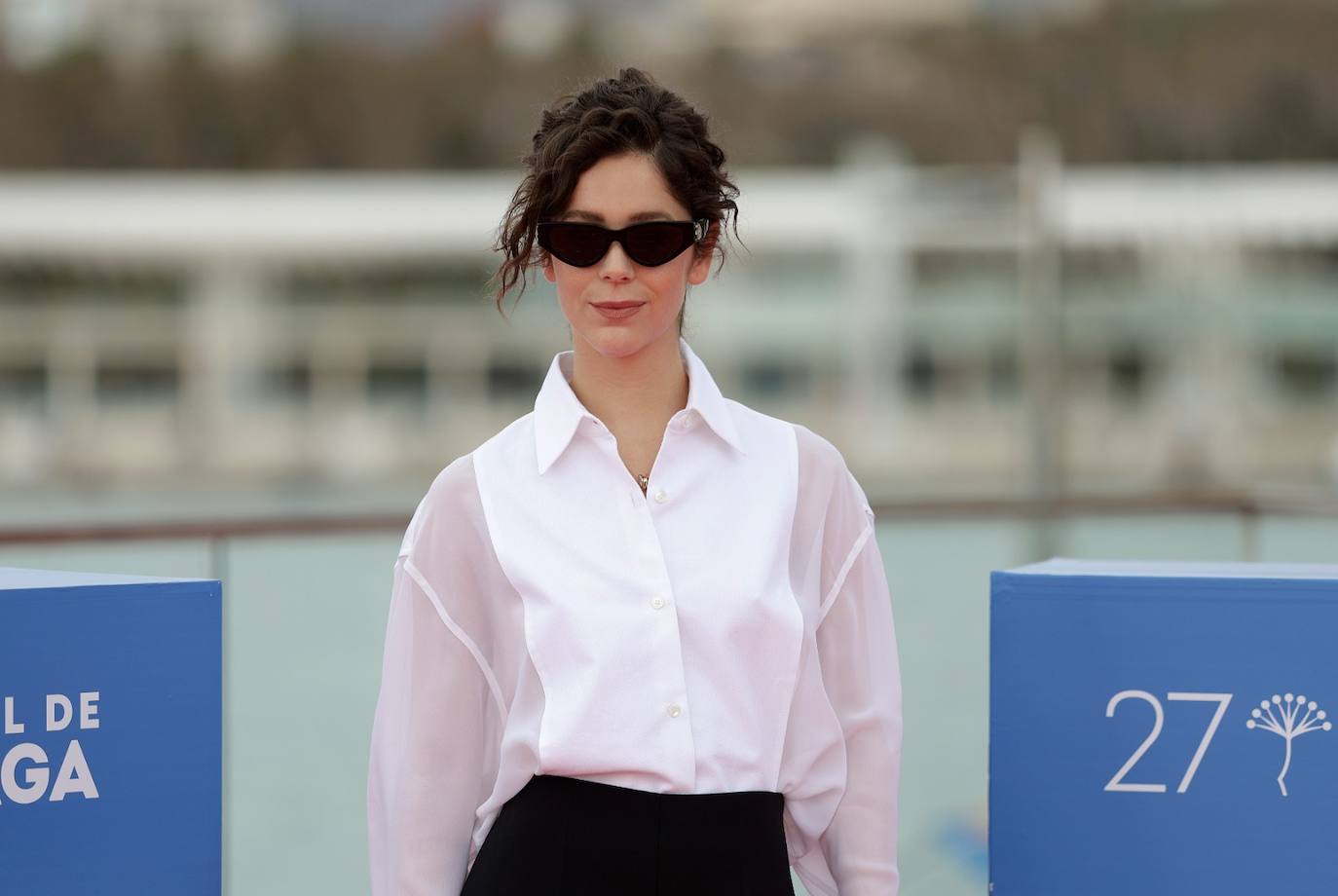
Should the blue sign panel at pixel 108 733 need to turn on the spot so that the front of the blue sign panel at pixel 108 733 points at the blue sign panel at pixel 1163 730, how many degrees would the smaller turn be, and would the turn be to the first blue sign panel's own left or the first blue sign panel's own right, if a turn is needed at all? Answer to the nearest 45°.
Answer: approximately 90° to the first blue sign panel's own left

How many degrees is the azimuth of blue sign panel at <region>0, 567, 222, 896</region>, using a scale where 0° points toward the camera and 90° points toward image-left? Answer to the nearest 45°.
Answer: approximately 0°

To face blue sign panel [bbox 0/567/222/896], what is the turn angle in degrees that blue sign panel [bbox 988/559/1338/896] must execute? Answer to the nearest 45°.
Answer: approximately 90° to its right

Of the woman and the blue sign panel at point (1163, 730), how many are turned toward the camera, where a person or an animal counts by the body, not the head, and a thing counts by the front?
2
